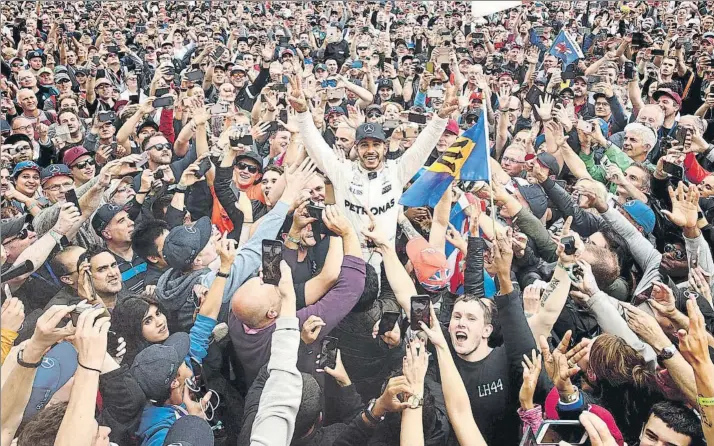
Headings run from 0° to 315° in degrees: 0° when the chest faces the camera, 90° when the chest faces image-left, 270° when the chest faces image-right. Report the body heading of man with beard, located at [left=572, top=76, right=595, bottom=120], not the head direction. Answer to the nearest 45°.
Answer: approximately 45°

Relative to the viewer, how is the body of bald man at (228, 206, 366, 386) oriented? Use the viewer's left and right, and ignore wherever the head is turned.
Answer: facing away from the viewer and to the right of the viewer

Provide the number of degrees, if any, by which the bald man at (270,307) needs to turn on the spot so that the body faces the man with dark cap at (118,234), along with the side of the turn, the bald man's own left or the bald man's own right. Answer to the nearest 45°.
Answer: approximately 90° to the bald man's own left

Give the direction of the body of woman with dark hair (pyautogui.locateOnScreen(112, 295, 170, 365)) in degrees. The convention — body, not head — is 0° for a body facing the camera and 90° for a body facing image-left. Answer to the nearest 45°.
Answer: approximately 315°

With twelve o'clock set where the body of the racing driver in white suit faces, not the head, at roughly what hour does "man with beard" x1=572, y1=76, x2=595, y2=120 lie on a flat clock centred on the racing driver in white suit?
The man with beard is roughly at 7 o'clock from the racing driver in white suit.

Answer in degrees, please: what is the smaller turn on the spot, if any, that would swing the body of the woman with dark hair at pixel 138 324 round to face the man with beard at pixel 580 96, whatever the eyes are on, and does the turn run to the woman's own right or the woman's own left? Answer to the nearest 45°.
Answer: approximately 90° to the woman's own left
